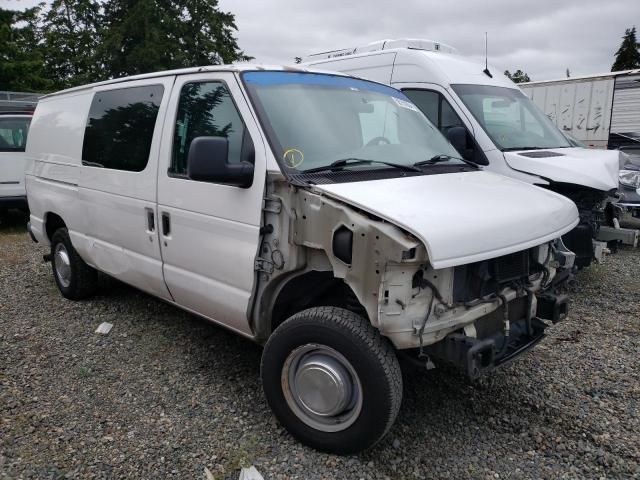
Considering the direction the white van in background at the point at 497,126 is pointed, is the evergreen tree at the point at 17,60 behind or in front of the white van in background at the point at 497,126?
behind

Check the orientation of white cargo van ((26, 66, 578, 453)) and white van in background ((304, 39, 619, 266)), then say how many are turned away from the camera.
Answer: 0

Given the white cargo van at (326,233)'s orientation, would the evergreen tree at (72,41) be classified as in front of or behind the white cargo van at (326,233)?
behind

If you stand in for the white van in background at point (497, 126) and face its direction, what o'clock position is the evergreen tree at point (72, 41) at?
The evergreen tree is roughly at 6 o'clock from the white van in background.

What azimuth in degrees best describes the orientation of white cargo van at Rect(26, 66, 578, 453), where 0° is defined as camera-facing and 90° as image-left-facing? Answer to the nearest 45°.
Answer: approximately 315°

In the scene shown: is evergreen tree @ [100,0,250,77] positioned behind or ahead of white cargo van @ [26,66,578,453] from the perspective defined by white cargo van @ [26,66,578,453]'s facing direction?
behind

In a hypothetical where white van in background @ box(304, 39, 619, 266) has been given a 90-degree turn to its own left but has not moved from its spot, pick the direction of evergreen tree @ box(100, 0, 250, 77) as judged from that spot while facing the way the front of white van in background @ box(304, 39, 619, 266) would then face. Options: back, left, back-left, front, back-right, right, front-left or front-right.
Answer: left

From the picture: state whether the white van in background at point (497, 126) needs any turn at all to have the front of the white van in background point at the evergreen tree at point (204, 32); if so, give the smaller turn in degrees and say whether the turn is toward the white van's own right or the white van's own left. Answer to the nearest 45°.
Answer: approximately 180°

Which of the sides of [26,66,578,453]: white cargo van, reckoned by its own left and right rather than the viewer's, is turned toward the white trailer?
left

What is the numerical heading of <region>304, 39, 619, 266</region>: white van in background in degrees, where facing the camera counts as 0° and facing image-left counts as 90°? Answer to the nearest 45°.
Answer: approximately 315°

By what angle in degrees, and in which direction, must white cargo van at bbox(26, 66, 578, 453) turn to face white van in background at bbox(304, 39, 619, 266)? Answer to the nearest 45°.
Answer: approximately 90° to its left

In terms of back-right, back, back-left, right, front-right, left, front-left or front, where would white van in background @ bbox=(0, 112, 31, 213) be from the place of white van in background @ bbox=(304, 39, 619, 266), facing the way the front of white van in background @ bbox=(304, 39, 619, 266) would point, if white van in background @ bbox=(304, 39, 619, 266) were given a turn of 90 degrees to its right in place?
front-right

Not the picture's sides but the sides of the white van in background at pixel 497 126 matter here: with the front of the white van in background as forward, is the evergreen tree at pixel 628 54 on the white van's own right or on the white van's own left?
on the white van's own left

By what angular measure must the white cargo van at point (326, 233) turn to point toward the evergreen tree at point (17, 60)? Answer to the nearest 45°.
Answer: approximately 180°

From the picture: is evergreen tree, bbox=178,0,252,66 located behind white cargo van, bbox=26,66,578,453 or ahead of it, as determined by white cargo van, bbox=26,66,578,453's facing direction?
behind
